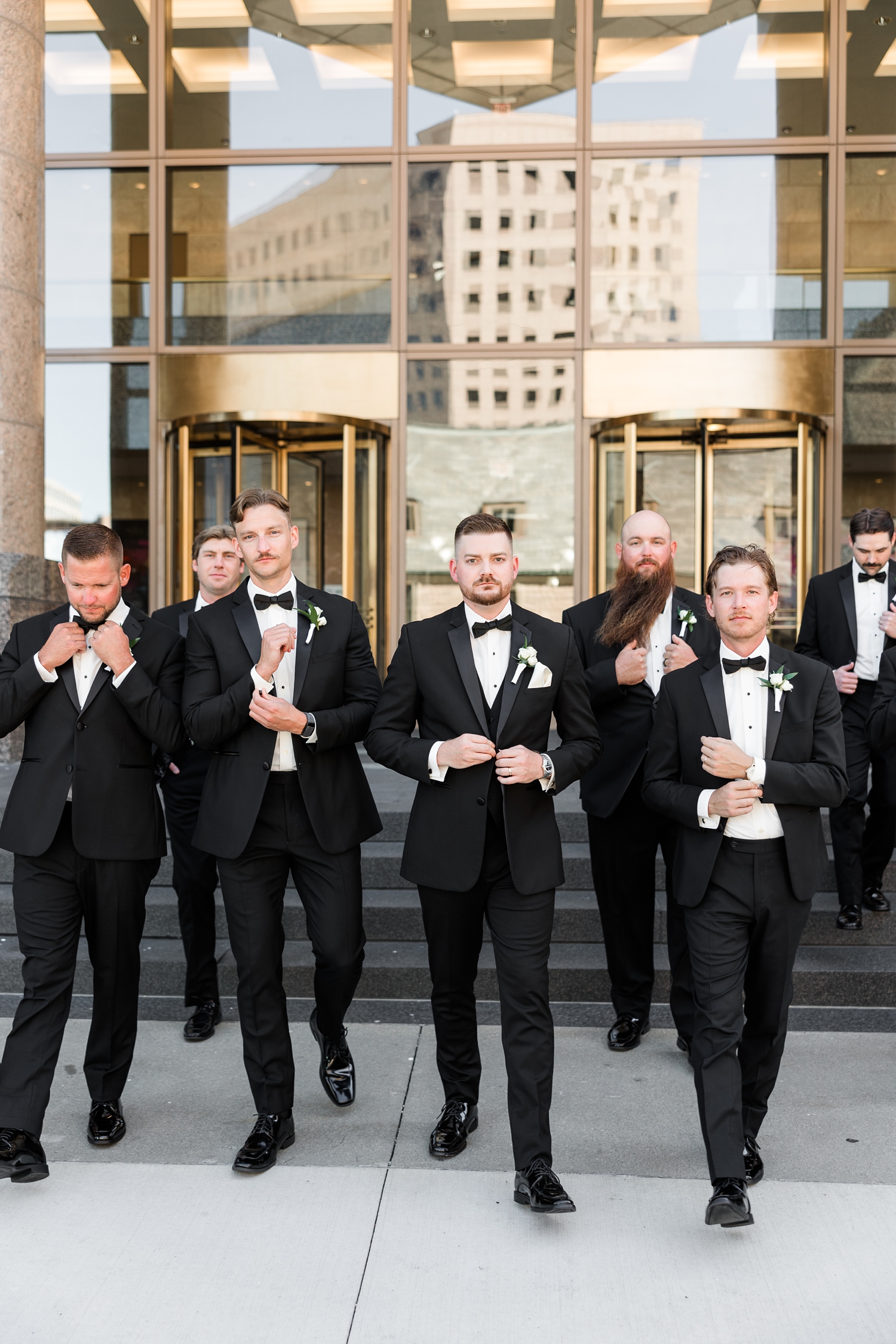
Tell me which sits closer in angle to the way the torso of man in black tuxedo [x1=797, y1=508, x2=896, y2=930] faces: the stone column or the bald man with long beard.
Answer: the bald man with long beard

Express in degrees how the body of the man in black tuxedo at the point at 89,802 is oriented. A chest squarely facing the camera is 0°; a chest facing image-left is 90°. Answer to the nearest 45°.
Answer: approximately 0°

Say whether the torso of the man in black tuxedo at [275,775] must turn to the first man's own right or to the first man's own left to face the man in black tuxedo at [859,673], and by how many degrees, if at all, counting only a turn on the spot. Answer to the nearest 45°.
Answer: approximately 135° to the first man's own left

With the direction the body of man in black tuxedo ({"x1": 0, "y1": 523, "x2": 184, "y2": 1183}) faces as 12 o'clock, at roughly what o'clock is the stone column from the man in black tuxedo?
The stone column is roughly at 6 o'clock from the man in black tuxedo.

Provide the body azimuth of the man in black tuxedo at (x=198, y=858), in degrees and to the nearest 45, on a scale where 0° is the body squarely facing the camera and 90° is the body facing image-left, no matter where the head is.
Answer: approximately 0°

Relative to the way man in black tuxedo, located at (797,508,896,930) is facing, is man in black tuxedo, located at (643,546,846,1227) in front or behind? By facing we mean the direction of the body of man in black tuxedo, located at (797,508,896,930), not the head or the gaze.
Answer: in front
